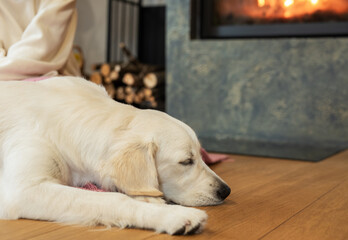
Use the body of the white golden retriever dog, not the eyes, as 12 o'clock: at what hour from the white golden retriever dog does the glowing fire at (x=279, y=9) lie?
The glowing fire is roughly at 10 o'clock from the white golden retriever dog.

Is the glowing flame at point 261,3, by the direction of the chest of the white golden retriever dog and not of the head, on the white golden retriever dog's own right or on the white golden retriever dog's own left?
on the white golden retriever dog's own left

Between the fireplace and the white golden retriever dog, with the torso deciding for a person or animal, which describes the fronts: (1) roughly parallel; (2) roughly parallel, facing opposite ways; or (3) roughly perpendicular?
roughly perpendicular

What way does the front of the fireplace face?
toward the camera

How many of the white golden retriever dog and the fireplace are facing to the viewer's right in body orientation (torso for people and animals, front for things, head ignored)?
1

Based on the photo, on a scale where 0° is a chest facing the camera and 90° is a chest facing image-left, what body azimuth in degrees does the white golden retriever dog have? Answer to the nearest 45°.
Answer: approximately 270°
